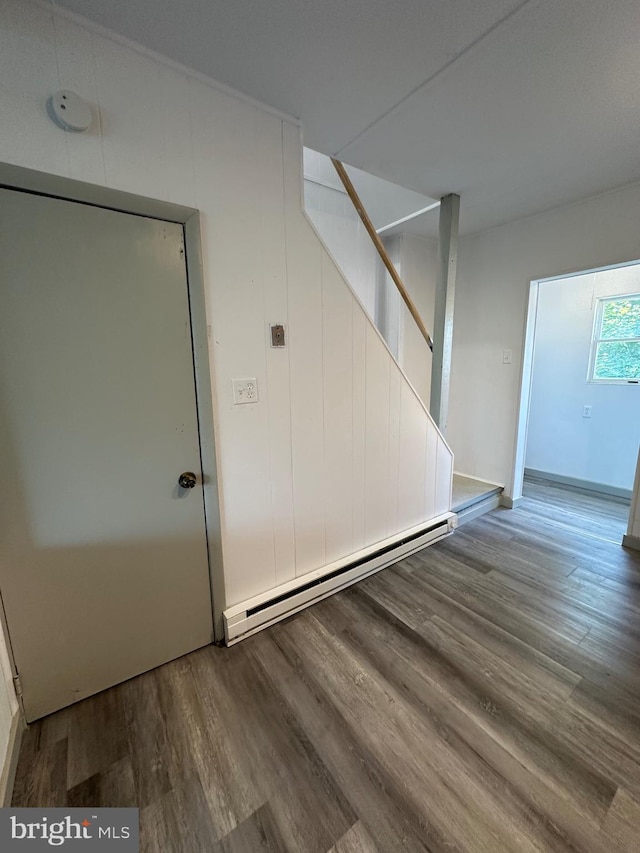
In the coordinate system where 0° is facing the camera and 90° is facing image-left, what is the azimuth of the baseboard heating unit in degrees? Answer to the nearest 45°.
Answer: approximately 315°

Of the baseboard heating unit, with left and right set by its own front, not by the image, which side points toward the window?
left

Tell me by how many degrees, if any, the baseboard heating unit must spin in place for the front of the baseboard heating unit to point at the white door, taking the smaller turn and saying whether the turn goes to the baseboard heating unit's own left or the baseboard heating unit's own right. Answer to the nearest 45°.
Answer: approximately 90° to the baseboard heating unit's own right
